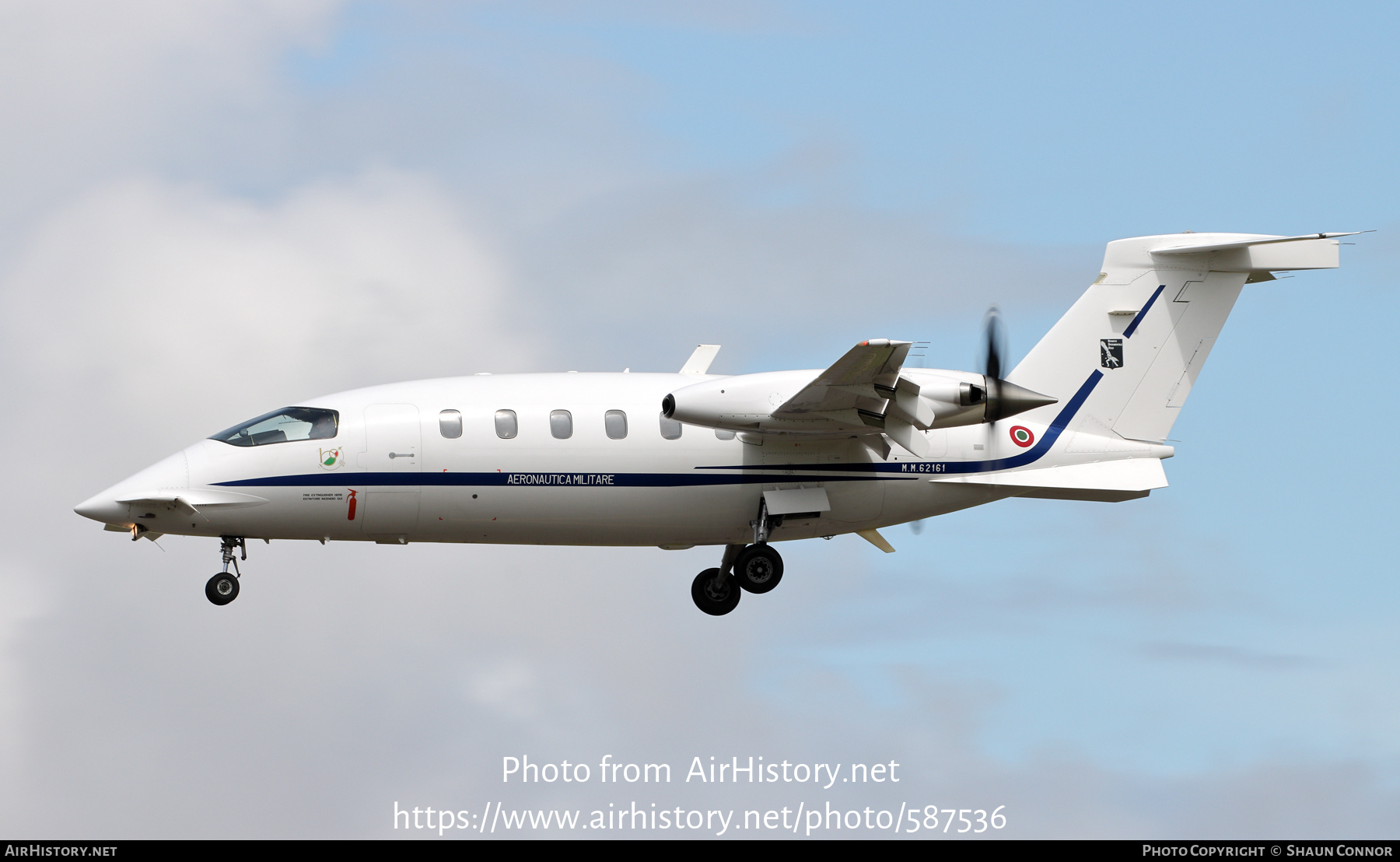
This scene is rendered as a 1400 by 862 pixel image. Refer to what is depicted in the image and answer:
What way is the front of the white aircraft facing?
to the viewer's left
